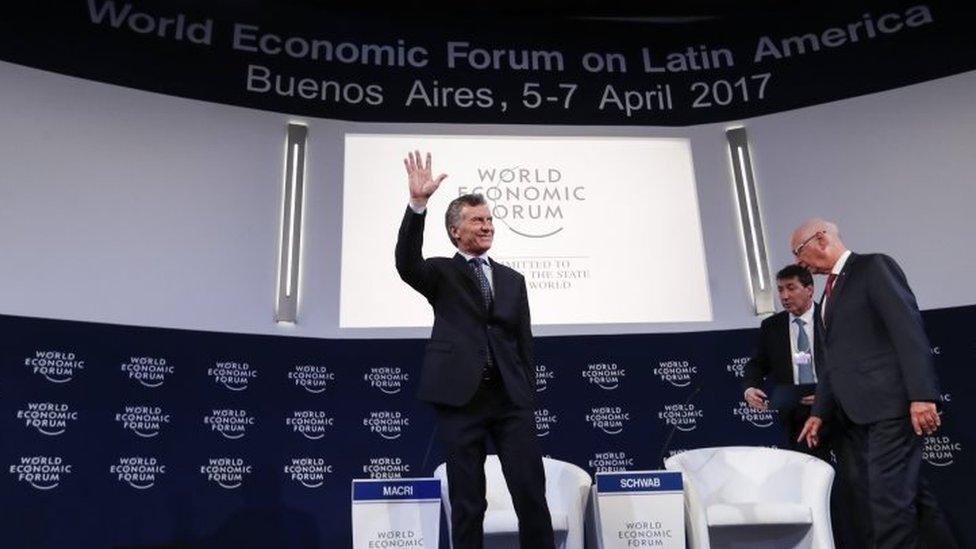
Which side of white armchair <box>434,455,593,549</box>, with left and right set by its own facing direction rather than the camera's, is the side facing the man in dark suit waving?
front

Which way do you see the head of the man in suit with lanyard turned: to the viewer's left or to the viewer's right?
to the viewer's left

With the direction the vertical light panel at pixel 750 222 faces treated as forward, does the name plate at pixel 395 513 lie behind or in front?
in front

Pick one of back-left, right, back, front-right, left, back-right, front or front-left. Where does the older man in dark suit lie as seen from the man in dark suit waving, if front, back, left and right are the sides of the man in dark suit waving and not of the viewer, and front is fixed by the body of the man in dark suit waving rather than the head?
front-left

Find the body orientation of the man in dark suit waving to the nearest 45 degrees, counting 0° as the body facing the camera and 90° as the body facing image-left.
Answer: approximately 315°

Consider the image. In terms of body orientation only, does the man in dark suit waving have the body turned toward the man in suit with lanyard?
no

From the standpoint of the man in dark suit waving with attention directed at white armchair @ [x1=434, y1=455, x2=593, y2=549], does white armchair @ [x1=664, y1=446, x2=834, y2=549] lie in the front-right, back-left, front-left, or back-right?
front-right

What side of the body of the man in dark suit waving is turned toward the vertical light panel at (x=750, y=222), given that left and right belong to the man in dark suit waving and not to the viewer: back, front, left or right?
left

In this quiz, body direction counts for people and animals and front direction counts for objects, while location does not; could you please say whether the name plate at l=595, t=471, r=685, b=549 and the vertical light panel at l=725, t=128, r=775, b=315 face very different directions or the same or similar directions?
same or similar directions

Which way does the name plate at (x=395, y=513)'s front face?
toward the camera

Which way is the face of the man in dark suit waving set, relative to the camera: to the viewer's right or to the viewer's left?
to the viewer's right

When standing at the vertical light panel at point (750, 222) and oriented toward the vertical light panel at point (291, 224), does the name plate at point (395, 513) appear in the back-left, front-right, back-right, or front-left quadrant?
front-left

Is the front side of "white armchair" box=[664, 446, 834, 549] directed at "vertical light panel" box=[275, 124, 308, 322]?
no

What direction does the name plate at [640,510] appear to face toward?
toward the camera

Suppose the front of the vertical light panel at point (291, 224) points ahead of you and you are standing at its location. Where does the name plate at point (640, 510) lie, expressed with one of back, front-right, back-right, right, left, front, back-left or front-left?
front-left
